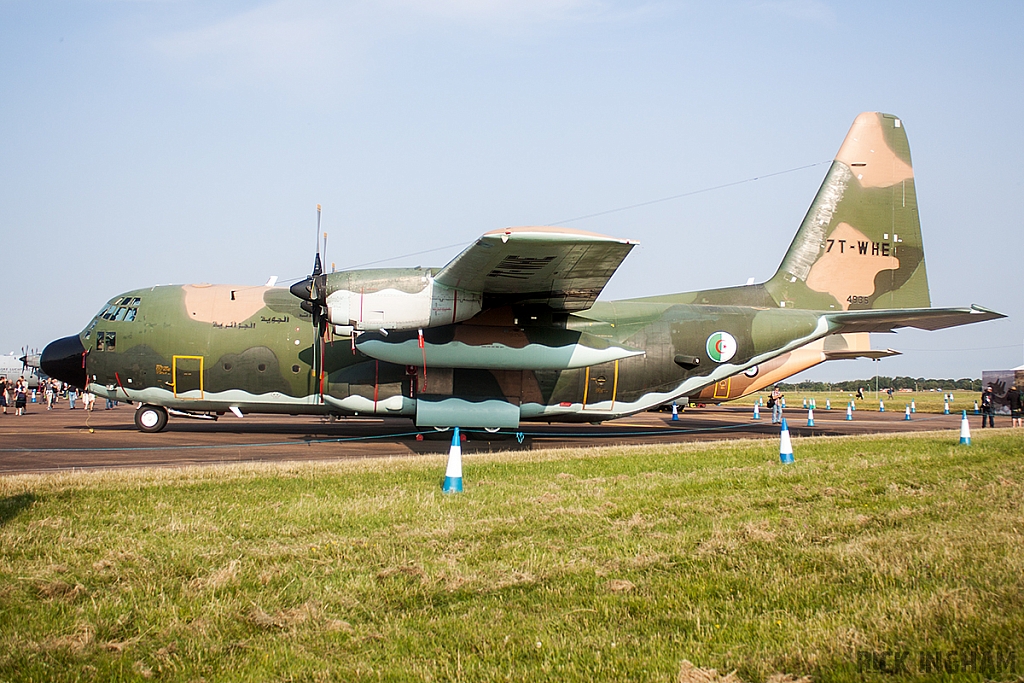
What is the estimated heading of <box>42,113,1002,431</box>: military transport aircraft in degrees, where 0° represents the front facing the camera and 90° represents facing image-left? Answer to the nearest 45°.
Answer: approximately 90°

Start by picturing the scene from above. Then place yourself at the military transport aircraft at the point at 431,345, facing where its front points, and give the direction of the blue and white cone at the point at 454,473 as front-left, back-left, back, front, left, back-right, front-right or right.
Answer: left

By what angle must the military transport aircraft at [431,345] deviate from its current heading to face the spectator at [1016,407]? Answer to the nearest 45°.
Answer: approximately 135° to its right
